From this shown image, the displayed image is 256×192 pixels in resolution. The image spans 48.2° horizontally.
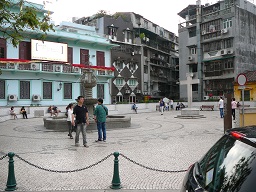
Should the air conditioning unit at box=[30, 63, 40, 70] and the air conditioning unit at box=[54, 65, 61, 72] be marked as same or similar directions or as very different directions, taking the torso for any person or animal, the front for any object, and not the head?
same or similar directions

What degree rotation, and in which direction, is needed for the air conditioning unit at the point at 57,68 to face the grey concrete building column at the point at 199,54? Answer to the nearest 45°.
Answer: approximately 90° to its left

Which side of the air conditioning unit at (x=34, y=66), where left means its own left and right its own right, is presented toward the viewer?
front

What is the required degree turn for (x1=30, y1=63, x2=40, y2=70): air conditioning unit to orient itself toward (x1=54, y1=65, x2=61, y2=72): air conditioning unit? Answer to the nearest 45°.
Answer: approximately 90° to its left

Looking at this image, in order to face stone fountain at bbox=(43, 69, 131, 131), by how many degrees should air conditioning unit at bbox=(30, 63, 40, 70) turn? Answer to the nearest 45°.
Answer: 0° — it already faces it

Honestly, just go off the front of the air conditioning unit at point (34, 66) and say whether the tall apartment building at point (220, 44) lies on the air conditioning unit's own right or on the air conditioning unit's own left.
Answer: on the air conditioning unit's own left

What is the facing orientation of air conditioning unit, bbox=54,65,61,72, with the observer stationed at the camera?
facing the viewer

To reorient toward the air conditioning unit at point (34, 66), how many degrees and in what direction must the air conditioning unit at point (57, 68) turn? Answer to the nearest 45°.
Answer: approximately 45° to its right

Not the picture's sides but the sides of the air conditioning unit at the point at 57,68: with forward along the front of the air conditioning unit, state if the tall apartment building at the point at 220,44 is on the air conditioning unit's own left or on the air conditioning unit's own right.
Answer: on the air conditioning unit's own left

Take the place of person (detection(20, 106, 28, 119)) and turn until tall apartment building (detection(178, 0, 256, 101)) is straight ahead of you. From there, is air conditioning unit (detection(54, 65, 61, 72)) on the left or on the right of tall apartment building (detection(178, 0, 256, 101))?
left

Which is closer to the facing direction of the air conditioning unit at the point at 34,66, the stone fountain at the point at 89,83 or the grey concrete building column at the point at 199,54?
the stone fountain

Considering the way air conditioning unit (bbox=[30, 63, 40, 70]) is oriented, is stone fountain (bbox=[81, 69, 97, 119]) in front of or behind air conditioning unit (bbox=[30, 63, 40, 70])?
in front

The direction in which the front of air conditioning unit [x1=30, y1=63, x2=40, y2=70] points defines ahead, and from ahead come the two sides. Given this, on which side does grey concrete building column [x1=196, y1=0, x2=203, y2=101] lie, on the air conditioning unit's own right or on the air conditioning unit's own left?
on the air conditioning unit's own left

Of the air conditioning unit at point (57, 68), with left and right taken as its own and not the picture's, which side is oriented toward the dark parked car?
front

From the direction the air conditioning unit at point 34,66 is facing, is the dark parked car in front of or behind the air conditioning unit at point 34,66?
in front
